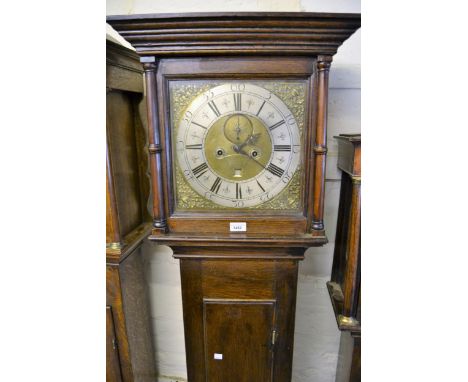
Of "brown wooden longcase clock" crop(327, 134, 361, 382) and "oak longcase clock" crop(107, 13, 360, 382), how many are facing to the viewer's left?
0

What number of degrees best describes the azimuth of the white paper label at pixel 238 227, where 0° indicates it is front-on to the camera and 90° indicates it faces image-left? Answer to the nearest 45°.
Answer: approximately 0°

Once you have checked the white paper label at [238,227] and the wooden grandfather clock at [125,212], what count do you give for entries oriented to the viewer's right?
0

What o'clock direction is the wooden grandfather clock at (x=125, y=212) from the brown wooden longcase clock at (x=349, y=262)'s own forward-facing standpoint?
the wooden grandfather clock at (x=125, y=212) is roughly at 4 o'clock from the brown wooden longcase clock at (x=349, y=262).
